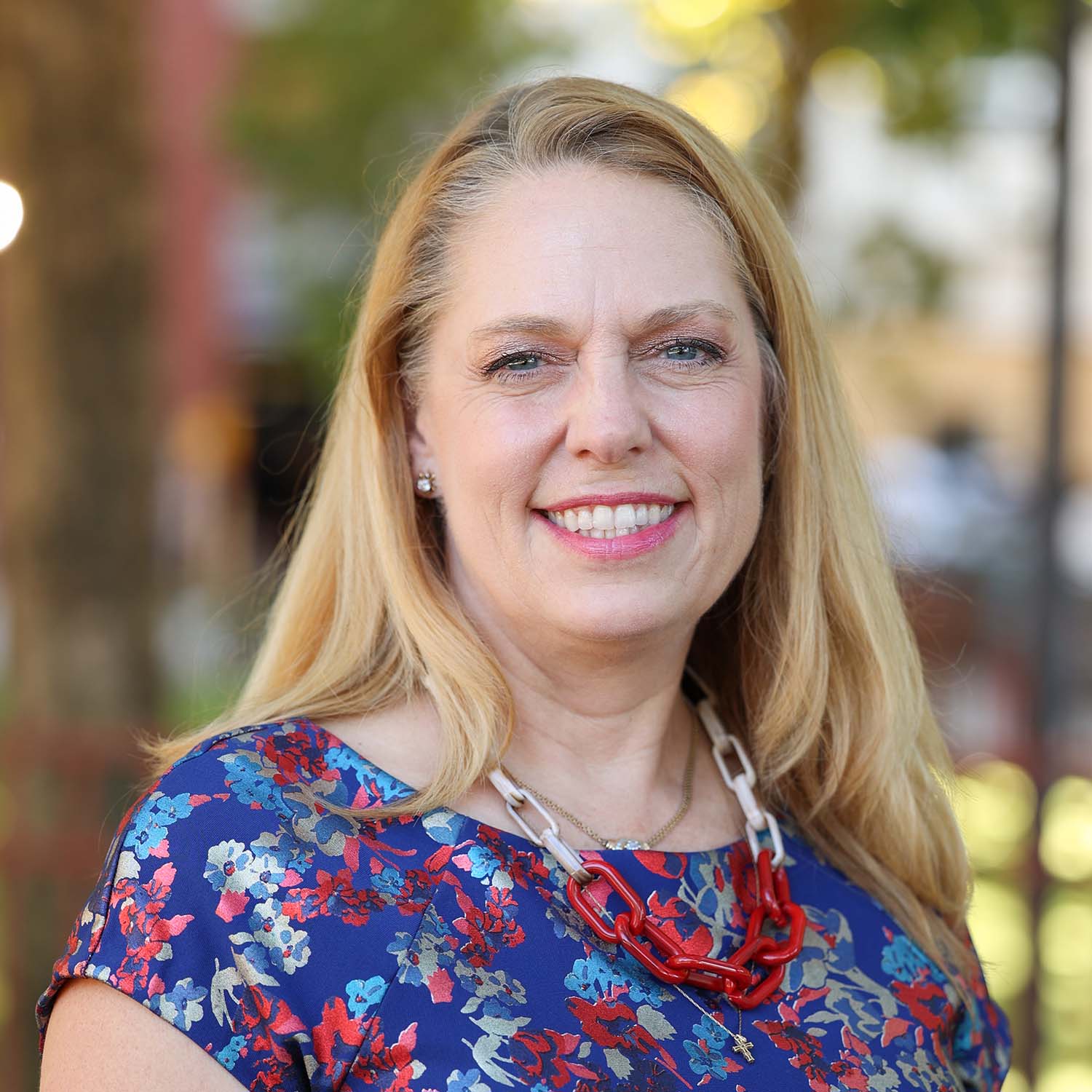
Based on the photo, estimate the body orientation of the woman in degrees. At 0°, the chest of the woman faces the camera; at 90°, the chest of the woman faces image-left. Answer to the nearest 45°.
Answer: approximately 315°

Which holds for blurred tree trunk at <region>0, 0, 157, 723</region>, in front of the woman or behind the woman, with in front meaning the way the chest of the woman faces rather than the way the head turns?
behind

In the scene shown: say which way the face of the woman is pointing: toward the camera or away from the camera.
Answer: toward the camera
